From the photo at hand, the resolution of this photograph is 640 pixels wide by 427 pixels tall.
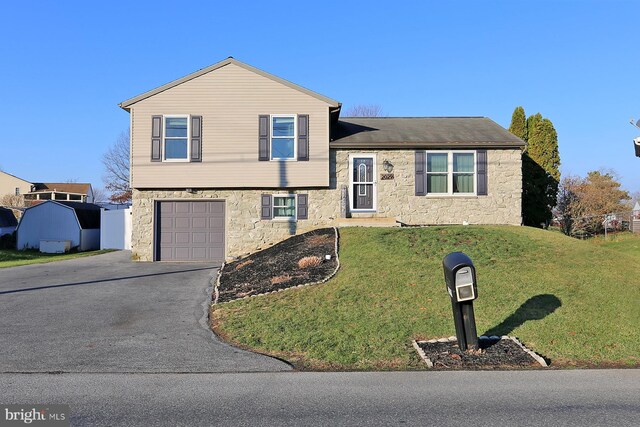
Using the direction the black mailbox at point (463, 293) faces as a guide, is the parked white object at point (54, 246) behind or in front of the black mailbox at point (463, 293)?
behind

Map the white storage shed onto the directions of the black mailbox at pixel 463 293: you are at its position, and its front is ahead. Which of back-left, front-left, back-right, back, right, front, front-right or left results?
back

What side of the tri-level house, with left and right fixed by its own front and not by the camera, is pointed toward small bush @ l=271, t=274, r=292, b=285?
front

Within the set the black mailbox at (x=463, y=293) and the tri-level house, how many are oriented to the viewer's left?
0

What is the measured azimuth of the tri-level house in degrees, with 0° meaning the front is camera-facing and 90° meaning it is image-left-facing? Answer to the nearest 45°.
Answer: approximately 0°

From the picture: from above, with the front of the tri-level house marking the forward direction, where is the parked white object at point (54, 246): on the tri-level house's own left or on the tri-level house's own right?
on the tri-level house's own right

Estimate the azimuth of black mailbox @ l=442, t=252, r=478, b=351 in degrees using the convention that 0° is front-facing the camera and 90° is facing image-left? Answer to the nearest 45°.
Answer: approximately 315°

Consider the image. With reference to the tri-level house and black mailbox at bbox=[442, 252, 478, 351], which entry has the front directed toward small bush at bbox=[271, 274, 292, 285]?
the tri-level house

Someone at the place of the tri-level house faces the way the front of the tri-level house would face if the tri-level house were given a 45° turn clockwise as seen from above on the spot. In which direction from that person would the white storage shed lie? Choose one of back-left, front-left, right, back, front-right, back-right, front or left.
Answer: right

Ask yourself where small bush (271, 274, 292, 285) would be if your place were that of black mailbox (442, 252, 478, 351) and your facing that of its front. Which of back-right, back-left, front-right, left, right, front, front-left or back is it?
back

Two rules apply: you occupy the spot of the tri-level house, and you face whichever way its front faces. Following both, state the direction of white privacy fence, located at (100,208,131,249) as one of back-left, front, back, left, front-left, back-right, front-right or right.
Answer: back-right

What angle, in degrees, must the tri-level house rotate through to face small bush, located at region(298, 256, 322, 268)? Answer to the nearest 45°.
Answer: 0° — it already faces it
